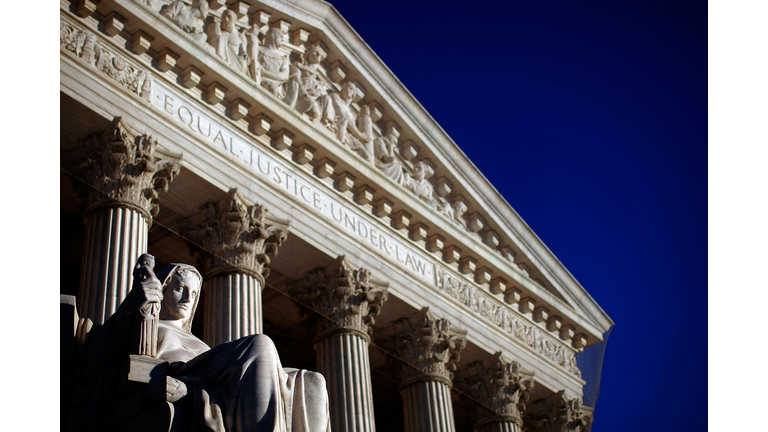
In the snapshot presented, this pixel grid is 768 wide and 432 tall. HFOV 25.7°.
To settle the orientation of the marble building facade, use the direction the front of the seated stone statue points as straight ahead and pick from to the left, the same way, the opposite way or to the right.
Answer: the same way

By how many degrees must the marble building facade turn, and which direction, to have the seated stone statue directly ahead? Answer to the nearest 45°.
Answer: approximately 45° to its right

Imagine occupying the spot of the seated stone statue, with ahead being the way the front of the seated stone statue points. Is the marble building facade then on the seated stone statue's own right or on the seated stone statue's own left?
on the seated stone statue's own left

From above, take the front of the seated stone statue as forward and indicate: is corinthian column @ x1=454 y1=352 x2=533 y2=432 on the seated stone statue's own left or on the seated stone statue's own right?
on the seated stone statue's own left

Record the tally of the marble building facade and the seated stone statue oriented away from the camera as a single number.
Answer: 0
